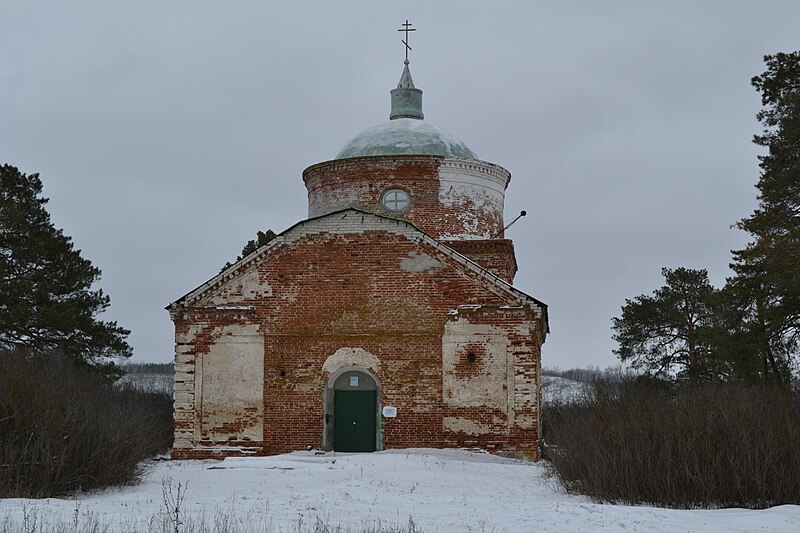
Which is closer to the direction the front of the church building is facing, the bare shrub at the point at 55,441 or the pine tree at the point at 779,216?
the bare shrub

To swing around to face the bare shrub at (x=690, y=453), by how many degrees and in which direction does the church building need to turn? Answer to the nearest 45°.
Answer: approximately 45° to its left

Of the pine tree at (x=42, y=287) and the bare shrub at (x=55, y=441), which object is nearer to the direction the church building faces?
the bare shrub

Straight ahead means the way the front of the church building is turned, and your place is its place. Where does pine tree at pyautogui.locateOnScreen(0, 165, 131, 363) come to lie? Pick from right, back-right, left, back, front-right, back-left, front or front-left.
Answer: back-right

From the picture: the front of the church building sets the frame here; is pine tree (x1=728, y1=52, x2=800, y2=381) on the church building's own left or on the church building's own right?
on the church building's own left

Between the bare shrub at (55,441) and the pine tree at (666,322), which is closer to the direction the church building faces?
the bare shrub

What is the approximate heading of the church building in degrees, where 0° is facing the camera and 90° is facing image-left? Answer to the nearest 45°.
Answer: approximately 0°

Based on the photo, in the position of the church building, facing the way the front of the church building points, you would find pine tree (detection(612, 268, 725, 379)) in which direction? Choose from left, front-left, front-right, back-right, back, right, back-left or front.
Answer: back-left
